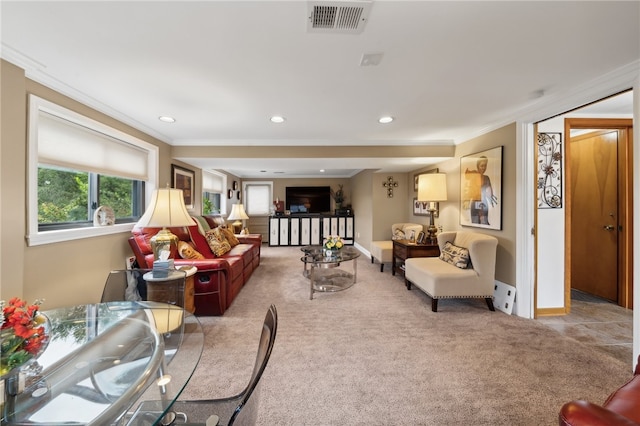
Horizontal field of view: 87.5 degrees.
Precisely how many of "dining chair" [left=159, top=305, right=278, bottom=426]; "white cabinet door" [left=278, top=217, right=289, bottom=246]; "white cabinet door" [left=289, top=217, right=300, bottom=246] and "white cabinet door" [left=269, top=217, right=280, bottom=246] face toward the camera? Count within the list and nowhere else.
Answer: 3

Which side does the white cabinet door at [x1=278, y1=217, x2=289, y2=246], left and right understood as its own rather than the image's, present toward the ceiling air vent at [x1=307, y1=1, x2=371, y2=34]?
front

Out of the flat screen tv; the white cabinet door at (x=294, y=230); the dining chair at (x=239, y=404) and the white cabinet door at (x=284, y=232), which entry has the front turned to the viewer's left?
the dining chair

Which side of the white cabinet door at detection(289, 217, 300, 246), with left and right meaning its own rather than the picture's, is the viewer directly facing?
front

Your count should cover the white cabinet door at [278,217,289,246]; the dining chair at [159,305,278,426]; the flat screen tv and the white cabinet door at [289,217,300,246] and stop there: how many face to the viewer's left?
1

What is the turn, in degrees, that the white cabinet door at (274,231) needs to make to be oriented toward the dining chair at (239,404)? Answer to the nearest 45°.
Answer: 0° — it already faces it

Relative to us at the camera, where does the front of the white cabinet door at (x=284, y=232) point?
facing the viewer

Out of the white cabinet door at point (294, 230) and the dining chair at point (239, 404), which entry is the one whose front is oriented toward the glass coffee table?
the white cabinet door

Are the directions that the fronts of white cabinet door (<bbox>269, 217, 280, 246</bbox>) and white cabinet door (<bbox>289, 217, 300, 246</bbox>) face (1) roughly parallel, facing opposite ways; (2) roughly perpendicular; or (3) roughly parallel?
roughly parallel

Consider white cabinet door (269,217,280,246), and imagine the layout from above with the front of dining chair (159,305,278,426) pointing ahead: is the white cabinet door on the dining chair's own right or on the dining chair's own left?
on the dining chair's own right

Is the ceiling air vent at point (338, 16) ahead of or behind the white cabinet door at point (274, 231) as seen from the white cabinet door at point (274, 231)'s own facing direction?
ahead

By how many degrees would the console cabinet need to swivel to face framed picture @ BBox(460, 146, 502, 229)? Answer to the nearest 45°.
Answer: approximately 45° to its left

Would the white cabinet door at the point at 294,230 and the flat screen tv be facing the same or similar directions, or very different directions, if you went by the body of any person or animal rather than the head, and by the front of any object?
same or similar directions

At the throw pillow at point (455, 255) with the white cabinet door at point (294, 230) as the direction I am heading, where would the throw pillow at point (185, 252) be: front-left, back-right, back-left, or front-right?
front-left

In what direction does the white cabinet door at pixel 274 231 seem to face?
toward the camera

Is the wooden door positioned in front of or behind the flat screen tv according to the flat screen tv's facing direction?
in front

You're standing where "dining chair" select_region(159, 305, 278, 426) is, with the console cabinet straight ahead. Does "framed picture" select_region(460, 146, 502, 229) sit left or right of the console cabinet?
right
